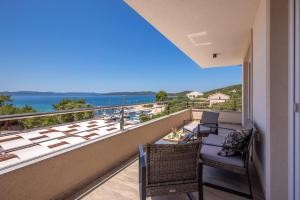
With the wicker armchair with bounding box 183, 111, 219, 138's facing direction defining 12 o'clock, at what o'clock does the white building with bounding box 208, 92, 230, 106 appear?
The white building is roughly at 5 o'clock from the wicker armchair.

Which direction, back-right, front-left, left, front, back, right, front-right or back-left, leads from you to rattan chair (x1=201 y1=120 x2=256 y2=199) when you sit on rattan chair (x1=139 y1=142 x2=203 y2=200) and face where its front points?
front-right

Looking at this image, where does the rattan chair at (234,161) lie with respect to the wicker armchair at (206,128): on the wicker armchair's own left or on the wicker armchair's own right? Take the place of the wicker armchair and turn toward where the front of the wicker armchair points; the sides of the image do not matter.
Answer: on the wicker armchair's own left

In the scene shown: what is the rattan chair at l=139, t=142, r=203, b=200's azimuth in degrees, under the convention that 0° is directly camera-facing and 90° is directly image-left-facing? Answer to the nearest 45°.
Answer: approximately 180°

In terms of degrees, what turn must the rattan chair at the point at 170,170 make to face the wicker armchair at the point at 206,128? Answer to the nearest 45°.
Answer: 0° — it already faces it

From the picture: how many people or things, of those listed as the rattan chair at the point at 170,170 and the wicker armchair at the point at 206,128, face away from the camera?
1

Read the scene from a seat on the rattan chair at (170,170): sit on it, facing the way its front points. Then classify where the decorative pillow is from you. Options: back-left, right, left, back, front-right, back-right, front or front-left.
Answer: front-right

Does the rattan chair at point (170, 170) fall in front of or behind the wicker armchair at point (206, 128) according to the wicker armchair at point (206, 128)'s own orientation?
in front

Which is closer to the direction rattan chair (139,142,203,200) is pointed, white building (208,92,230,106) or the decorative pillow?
the white building

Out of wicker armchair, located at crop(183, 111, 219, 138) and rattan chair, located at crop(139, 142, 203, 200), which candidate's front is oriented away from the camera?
the rattan chair

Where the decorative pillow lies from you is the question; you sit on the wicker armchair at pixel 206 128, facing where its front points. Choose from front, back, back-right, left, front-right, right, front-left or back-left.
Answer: front-left

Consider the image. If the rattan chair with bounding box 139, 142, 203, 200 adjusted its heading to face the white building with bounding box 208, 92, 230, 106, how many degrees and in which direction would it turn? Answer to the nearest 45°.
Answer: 0° — it already faces it
